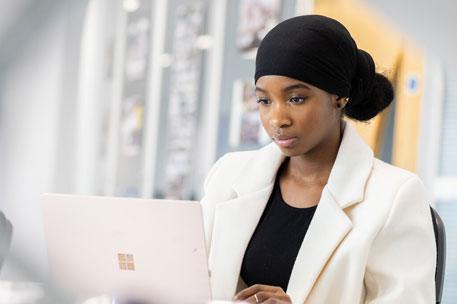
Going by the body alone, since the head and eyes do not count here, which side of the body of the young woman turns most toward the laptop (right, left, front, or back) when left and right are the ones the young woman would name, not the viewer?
front

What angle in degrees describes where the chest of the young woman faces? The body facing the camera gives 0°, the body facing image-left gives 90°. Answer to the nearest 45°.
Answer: approximately 45°

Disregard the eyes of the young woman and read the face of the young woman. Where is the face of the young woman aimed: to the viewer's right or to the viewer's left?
to the viewer's left
